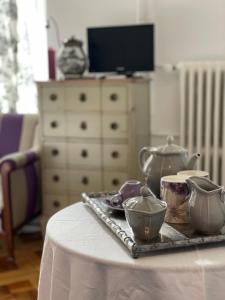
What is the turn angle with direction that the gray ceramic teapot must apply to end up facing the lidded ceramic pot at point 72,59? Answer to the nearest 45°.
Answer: approximately 135° to its left

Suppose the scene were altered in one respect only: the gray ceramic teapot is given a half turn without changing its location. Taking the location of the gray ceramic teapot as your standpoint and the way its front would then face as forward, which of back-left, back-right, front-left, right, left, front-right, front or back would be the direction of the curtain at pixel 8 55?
front-right

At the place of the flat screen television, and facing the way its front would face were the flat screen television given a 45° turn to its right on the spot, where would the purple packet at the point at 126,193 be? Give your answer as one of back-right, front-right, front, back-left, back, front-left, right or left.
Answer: left

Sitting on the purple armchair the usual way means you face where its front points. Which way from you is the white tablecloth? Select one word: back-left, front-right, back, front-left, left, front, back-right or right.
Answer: front-left

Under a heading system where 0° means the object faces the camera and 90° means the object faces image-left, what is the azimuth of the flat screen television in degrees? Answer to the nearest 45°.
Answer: approximately 45°

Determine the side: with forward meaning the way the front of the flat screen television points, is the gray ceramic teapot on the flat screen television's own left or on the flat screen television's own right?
on the flat screen television's own left

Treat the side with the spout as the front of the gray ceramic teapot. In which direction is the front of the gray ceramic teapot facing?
to the viewer's right
